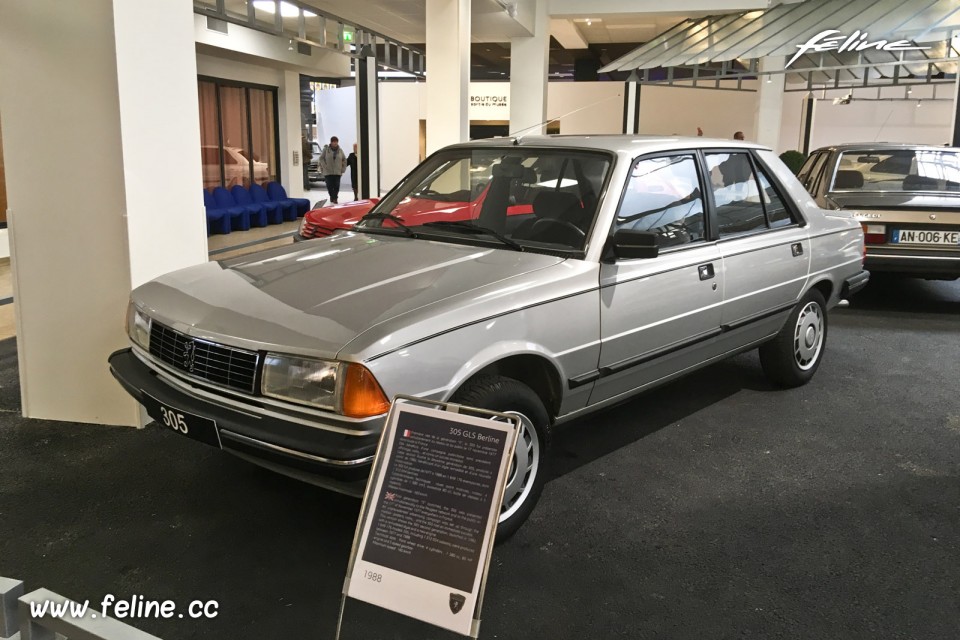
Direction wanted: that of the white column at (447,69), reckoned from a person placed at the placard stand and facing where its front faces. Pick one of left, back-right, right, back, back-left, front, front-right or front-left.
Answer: back

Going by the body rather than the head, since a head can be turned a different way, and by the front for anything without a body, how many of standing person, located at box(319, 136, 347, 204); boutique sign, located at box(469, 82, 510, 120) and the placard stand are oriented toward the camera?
3

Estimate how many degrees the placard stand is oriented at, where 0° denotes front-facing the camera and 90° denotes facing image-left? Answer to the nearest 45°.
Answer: approximately 0°

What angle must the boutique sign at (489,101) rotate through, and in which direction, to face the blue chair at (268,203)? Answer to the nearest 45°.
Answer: approximately 45° to its right

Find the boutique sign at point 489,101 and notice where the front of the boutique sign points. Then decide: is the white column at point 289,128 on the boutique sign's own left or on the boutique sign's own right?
on the boutique sign's own right

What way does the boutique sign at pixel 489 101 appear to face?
toward the camera

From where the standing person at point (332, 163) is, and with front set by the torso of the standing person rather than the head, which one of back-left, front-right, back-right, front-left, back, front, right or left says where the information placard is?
front

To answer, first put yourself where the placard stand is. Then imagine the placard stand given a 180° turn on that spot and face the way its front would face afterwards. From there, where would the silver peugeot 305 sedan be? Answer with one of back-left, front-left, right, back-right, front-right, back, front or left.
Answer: front

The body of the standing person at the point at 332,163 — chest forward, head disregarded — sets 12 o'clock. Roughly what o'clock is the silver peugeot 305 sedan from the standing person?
The silver peugeot 305 sedan is roughly at 12 o'clock from the standing person.

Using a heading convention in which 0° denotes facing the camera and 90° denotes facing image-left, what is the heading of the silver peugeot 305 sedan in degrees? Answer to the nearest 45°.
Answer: approximately 45°

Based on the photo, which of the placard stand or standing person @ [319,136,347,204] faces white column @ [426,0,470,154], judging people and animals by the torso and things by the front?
the standing person

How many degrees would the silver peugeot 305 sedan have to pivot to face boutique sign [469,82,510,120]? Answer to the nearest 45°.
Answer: approximately 135° to its right

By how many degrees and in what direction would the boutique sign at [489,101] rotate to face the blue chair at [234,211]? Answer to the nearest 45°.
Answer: approximately 45° to its right
